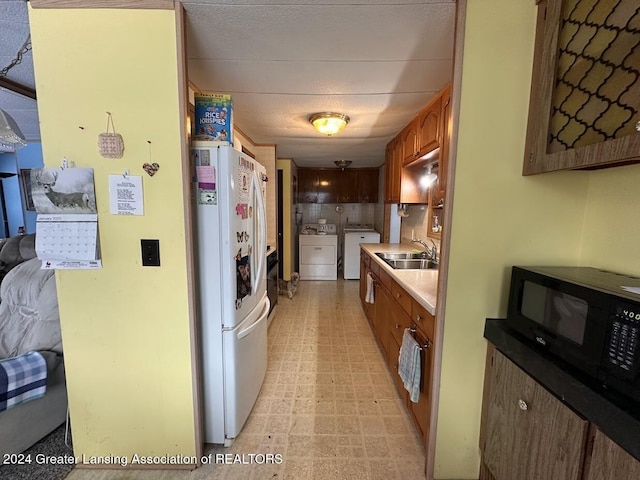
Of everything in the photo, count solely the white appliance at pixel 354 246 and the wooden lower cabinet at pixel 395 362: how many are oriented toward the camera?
1

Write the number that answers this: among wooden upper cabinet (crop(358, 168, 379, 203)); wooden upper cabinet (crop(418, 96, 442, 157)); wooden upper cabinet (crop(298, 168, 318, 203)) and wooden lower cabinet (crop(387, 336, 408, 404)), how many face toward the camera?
2

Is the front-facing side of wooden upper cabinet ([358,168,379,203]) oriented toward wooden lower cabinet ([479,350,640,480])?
yes

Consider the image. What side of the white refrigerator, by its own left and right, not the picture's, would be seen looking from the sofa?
back

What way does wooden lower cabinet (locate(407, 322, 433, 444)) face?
to the viewer's left

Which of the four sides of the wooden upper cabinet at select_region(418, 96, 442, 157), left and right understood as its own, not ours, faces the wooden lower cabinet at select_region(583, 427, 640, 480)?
left

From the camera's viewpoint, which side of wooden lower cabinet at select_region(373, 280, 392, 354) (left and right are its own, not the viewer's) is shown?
left

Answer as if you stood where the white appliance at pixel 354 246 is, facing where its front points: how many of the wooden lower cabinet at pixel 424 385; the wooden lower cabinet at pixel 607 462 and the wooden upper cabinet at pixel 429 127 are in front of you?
3
